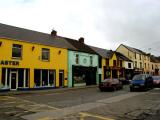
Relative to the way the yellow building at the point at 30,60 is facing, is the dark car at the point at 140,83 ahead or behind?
ahead

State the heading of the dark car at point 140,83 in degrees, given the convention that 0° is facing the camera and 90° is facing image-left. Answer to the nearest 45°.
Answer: approximately 45°

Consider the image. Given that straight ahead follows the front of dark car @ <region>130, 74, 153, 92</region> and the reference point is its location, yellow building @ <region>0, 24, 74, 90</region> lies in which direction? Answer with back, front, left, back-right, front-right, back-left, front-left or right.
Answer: front-right

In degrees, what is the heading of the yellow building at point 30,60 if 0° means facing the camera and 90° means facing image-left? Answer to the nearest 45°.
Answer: approximately 315°

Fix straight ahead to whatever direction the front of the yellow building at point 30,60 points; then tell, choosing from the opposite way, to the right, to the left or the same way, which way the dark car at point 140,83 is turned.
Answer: to the right
